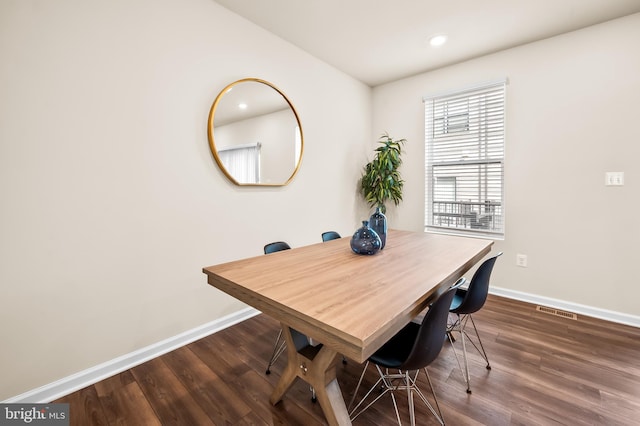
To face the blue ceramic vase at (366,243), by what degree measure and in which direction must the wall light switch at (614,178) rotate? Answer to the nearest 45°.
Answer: approximately 45° to its right

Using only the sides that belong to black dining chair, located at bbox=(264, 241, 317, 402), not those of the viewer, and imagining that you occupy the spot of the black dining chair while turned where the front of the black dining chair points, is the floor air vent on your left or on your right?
on your left

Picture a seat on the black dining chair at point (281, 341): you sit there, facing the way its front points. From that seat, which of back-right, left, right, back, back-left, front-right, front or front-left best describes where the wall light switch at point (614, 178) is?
front-left

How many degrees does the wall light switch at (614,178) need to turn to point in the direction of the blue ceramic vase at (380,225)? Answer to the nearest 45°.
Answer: approximately 45° to its right

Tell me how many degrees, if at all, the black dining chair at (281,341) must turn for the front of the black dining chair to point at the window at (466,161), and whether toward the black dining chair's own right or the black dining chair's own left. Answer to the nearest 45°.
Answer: approximately 90° to the black dining chair's own left

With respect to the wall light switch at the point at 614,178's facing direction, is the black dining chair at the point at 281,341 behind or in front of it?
in front

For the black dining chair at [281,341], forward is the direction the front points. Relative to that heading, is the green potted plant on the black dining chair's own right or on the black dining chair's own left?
on the black dining chair's own left

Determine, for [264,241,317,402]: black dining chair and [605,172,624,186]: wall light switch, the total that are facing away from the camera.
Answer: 0

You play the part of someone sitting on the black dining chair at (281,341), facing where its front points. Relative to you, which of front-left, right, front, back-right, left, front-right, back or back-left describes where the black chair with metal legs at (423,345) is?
front

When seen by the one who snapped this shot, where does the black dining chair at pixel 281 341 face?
facing the viewer and to the right of the viewer

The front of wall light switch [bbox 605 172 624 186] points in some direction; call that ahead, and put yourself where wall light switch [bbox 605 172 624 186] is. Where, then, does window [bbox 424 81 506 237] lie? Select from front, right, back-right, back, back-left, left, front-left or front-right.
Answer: right

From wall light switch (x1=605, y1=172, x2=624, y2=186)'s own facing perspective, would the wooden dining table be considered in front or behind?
in front

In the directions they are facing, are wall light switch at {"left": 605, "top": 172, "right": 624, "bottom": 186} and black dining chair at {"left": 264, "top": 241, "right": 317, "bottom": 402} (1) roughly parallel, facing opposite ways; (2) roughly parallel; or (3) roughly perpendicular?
roughly perpendicular

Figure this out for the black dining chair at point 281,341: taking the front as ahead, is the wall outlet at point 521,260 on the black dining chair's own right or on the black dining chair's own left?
on the black dining chair's own left
